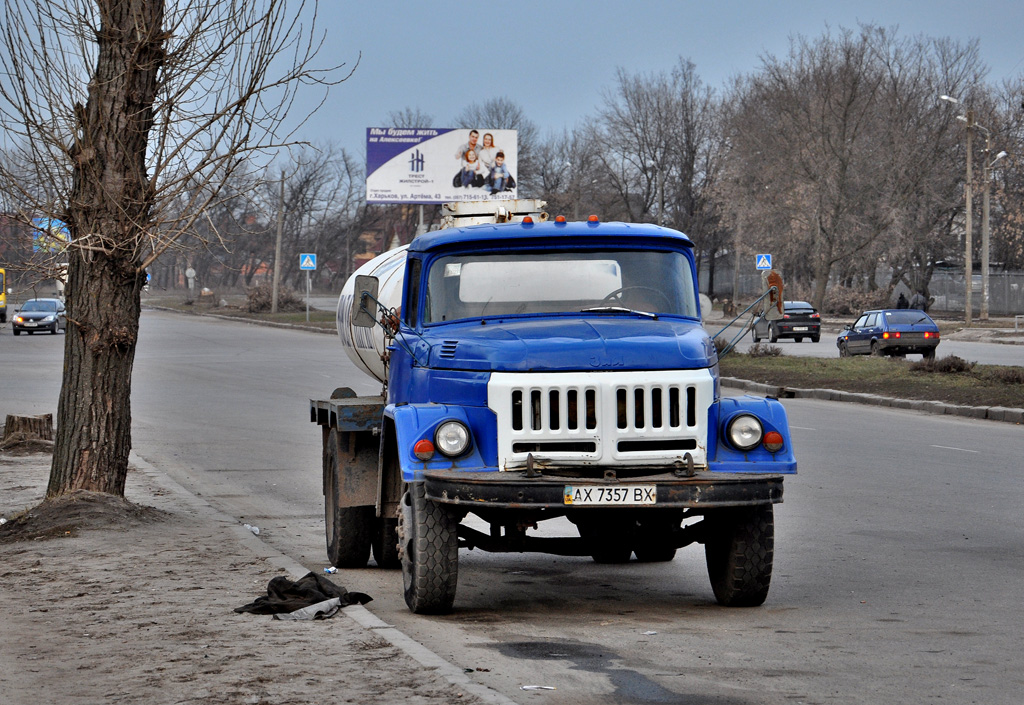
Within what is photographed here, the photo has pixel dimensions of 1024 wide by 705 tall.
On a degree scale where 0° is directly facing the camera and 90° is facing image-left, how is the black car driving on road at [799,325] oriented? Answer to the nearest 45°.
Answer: approximately 135°

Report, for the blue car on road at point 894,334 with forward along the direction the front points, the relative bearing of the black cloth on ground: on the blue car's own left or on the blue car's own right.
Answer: on the blue car's own left

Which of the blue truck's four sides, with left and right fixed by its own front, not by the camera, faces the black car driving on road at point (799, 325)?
back

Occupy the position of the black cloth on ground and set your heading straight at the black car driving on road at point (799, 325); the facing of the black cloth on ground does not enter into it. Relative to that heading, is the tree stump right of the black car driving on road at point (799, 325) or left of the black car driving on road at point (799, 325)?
left

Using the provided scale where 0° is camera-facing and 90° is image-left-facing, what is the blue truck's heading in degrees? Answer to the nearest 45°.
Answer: approximately 0°

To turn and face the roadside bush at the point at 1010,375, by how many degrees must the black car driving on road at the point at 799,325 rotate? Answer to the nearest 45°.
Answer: approximately 135° to its left

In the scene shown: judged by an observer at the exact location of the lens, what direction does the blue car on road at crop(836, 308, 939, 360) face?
facing away from the viewer and to the left of the viewer

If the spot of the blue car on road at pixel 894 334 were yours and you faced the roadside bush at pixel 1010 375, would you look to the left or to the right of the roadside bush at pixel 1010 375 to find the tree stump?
right

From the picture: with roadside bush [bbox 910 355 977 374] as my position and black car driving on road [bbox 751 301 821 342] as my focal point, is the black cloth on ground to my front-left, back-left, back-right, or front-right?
back-left

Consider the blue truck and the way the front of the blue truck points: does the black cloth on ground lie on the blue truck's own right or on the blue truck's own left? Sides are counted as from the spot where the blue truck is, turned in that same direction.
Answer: on the blue truck's own right
